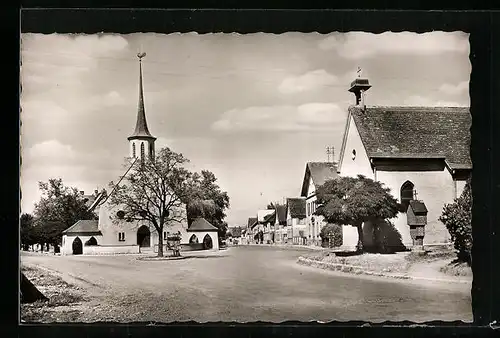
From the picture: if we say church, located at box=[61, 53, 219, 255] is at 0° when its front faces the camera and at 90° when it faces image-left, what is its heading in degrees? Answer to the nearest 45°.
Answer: approximately 0°

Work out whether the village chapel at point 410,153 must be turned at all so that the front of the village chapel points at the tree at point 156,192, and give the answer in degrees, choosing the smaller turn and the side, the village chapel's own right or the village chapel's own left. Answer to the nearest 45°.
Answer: approximately 45° to the village chapel's own right

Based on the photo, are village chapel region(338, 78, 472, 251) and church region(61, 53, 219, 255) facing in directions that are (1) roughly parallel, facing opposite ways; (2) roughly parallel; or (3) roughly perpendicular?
roughly perpendicular

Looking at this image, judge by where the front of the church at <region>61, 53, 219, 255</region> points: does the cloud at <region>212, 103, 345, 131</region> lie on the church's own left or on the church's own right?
on the church's own left

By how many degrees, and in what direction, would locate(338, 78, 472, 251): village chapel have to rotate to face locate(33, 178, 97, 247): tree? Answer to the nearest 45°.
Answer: approximately 45° to its right

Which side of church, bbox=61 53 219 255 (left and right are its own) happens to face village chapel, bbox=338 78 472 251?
left
